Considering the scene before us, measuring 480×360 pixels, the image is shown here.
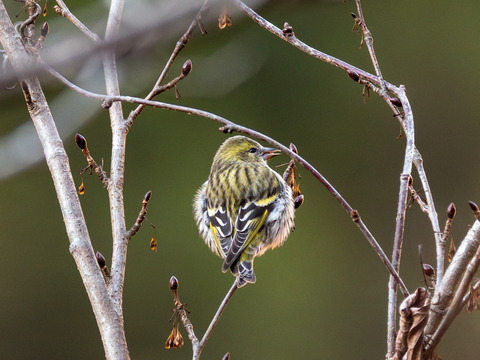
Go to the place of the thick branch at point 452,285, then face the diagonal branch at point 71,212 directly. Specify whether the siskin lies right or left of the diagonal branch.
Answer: right

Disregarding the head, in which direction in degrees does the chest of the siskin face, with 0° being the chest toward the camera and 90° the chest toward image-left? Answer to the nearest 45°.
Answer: approximately 180°

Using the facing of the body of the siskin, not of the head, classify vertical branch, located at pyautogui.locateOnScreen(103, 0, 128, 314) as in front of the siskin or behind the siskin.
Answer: behind
